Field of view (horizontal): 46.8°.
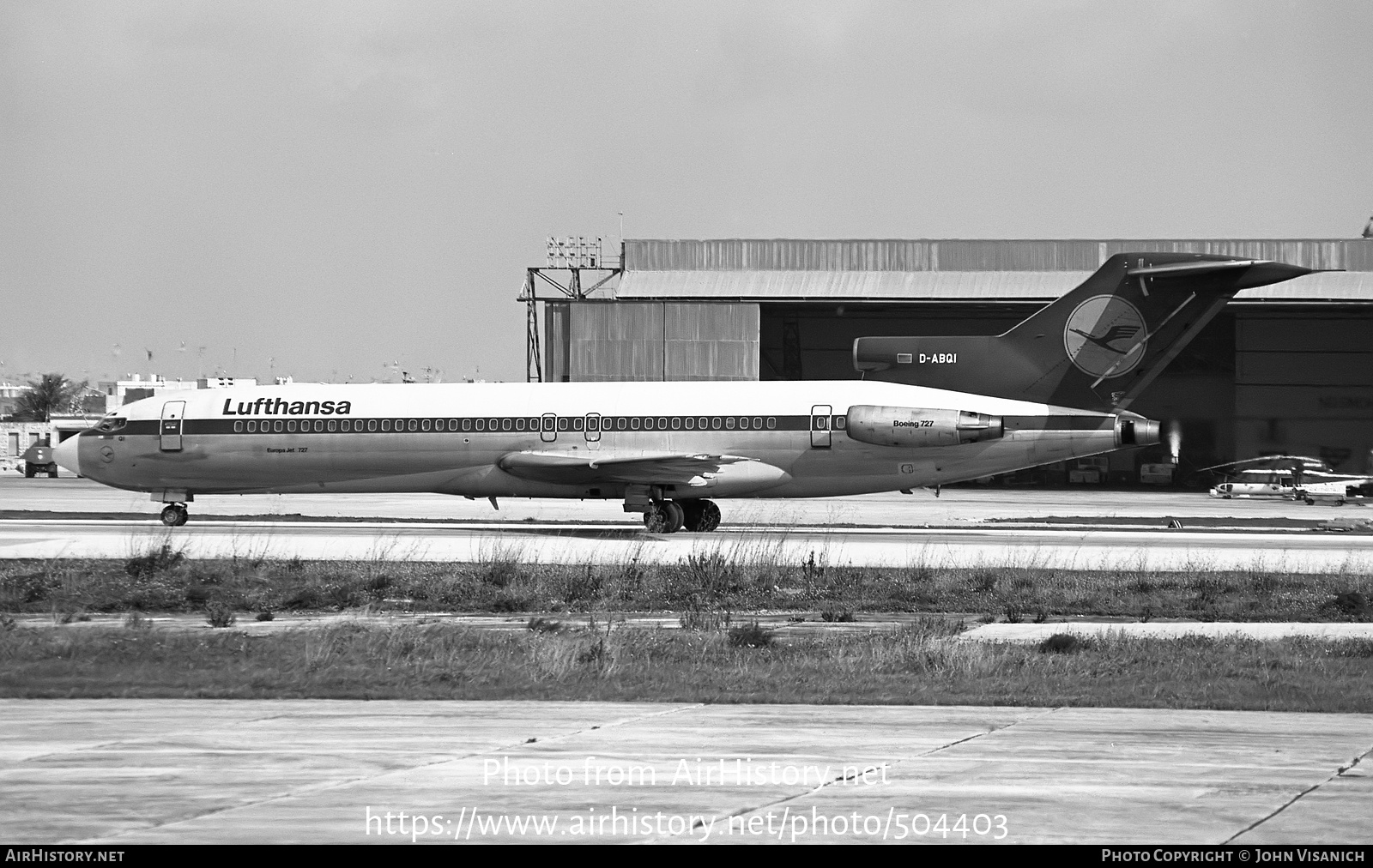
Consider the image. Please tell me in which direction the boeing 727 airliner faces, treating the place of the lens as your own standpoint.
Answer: facing to the left of the viewer
